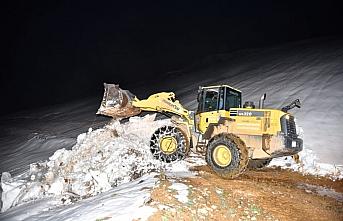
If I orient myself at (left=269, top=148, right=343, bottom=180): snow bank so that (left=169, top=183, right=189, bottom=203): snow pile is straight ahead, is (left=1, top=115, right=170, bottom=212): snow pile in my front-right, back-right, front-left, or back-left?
front-right

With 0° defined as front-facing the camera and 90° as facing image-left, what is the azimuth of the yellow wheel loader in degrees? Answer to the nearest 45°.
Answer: approximately 135°

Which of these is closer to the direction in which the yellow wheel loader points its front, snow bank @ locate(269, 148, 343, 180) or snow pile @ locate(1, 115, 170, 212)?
the snow pile

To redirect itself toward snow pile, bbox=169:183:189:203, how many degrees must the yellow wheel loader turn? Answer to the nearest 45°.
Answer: approximately 90° to its left

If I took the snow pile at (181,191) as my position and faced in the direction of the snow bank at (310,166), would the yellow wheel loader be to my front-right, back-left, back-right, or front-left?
front-left
